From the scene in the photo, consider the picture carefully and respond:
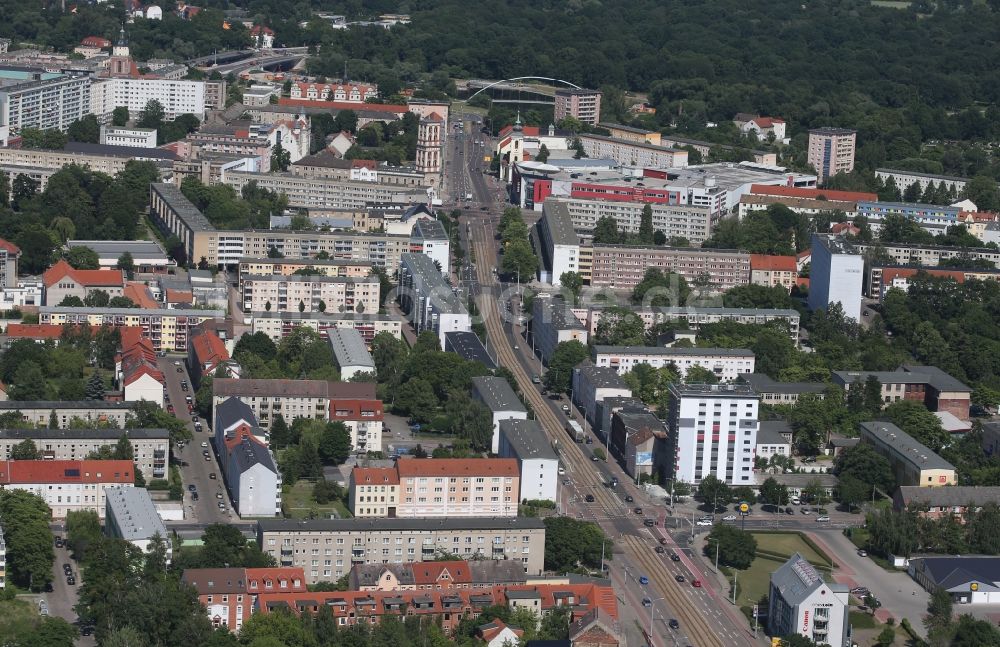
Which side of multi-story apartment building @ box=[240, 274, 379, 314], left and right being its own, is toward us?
front

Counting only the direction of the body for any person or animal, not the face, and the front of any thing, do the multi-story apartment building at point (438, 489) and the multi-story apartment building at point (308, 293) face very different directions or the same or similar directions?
same or similar directions

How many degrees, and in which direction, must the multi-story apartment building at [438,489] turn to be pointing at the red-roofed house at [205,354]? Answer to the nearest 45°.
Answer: approximately 135° to its right

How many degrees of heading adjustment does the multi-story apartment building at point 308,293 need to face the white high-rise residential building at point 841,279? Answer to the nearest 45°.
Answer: approximately 90° to its left

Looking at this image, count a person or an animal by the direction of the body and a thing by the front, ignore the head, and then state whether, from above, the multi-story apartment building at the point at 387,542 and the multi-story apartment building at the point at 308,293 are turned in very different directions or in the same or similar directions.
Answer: same or similar directions

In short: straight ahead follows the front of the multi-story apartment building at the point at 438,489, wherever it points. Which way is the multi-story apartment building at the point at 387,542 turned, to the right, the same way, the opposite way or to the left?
the same way

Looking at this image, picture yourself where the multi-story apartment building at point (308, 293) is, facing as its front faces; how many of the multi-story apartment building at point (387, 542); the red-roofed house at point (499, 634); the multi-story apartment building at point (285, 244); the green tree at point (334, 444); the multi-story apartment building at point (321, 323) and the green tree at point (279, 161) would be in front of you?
4

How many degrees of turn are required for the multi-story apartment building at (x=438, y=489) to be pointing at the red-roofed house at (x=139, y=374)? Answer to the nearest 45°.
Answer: approximately 135° to its right

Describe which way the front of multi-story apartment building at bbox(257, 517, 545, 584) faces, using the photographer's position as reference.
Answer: facing the viewer

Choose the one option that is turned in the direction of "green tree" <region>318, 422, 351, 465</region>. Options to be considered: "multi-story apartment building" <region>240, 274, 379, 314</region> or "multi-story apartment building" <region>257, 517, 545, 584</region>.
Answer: "multi-story apartment building" <region>240, 274, 379, 314</region>

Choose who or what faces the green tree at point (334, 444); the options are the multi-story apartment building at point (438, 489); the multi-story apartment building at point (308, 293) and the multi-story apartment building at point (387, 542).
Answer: the multi-story apartment building at point (308, 293)

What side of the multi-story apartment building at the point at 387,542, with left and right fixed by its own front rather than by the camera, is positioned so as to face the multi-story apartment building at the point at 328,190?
back

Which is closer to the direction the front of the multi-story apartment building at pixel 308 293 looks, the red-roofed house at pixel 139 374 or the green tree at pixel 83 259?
the red-roofed house

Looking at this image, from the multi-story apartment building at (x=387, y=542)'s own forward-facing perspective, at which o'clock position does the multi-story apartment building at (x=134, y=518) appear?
the multi-story apartment building at (x=134, y=518) is roughly at 3 o'clock from the multi-story apartment building at (x=387, y=542).

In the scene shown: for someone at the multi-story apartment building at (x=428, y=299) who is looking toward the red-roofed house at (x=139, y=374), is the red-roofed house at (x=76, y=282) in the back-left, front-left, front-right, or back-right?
front-right

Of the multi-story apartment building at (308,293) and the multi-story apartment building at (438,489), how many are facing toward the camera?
2

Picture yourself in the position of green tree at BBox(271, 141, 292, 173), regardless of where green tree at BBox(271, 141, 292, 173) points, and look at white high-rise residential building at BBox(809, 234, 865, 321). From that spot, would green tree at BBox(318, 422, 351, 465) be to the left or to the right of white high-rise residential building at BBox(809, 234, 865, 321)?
right
